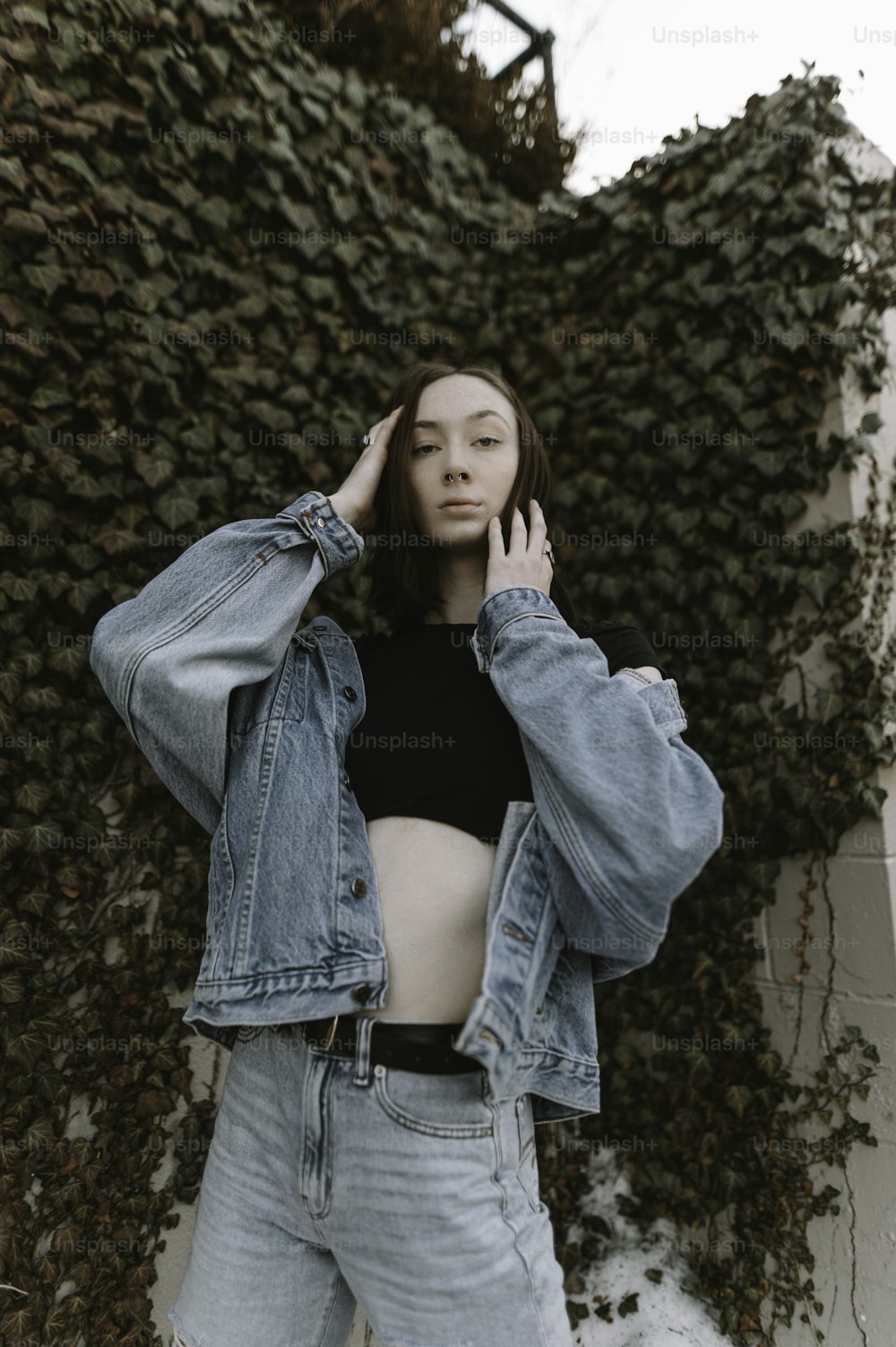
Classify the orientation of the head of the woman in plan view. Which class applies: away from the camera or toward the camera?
toward the camera

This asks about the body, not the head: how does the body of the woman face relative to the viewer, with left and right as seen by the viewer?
facing the viewer and to the left of the viewer
